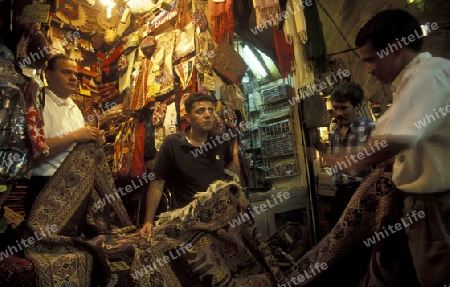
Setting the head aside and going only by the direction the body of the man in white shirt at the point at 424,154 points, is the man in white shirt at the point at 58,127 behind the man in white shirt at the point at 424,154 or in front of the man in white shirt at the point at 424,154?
in front

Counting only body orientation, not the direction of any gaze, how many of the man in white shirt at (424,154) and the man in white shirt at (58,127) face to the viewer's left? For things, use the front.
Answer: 1

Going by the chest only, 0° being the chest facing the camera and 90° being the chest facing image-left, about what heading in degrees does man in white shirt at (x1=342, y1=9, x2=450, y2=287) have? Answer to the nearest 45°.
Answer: approximately 90°

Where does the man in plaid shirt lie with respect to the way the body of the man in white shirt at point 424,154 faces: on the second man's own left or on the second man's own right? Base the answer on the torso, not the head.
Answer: on the second man's own right

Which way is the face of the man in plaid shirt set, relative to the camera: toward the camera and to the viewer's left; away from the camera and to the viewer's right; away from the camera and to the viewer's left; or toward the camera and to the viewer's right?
toward the camera and to the viewer's left

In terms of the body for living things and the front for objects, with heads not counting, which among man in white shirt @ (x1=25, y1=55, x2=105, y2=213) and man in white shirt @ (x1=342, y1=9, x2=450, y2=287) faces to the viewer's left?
man in white shirt @ (x1=342, y1=9, x2=450, y2=287)

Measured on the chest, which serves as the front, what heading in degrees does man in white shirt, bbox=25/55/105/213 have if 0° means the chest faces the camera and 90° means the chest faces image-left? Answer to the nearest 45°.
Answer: approximately 315°

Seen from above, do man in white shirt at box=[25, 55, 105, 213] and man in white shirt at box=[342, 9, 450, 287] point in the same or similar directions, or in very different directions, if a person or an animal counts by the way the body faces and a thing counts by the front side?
very different directions

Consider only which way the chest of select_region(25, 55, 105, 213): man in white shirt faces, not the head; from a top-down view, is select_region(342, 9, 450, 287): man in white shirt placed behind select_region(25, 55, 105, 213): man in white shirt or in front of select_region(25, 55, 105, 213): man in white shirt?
in front

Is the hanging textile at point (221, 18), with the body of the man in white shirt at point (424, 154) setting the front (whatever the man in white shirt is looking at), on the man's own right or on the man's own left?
on the man's own right
